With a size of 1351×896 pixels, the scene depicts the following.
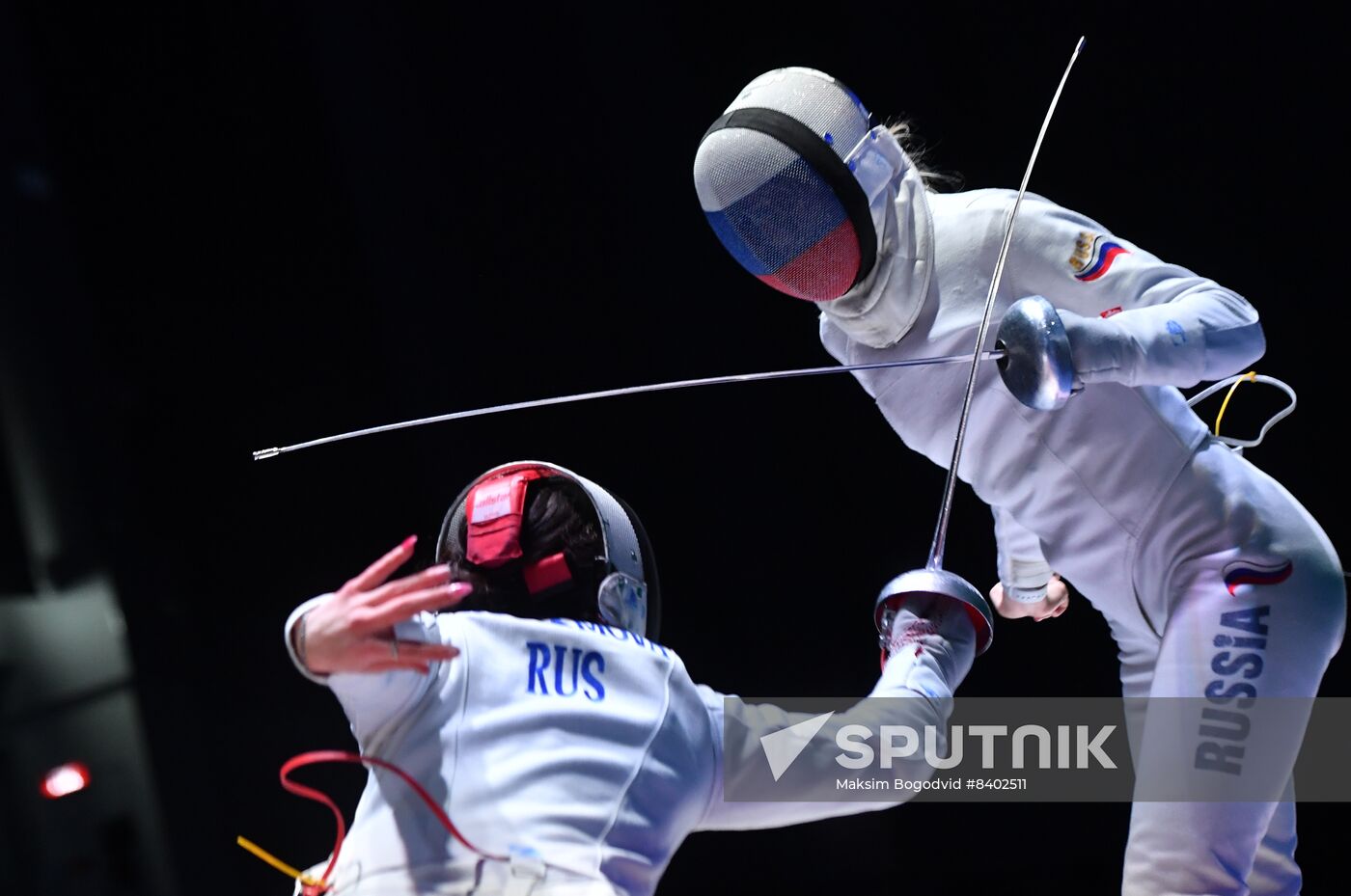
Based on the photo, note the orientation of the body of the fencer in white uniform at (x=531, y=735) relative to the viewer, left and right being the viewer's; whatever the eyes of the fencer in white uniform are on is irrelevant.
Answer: facing away from the viewer and to the right of the viewer

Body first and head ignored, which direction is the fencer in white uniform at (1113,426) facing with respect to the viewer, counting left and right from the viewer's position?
facing the viewer and to the left of the viewer

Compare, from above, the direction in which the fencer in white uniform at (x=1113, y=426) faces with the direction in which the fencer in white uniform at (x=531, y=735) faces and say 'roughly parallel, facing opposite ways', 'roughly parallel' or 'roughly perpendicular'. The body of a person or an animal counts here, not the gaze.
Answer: roughly parallel, facing opposite ways

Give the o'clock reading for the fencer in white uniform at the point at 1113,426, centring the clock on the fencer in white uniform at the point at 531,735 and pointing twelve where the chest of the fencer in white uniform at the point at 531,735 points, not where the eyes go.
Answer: the fencer in white uniform at the point at 1113,426 is roughly at 1 o'clock from the fencer in white uniform at the point at 531,735.

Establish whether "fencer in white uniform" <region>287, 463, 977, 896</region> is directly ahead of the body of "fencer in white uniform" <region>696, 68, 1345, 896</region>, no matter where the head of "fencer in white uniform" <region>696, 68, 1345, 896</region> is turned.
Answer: yes
